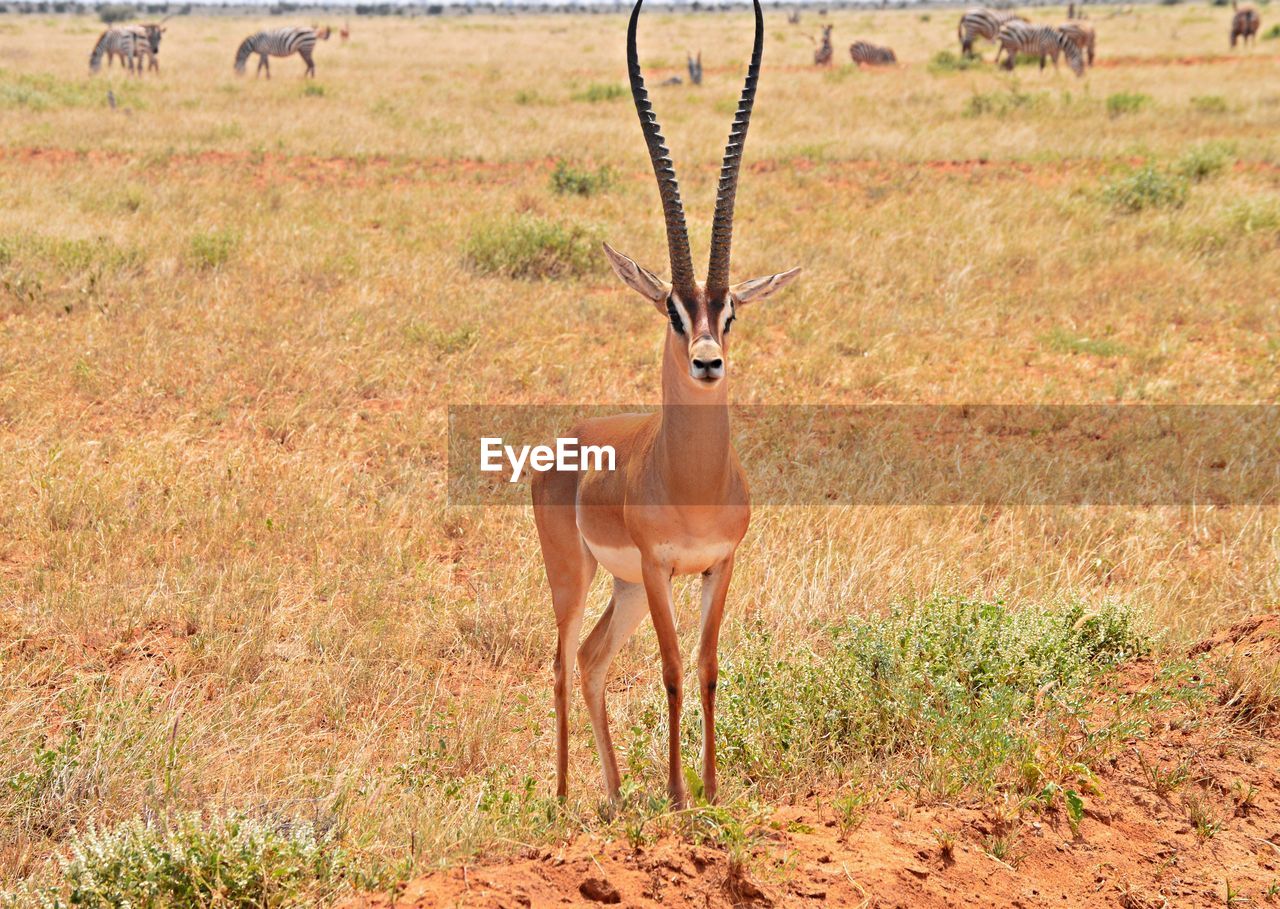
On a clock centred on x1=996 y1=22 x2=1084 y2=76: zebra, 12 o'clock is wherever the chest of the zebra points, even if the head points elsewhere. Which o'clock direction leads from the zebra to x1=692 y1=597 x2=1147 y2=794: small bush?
The small bush is roughly at 3 o'clock from the zebra.

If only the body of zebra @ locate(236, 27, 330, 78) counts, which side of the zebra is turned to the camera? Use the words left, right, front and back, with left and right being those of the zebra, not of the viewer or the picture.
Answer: left

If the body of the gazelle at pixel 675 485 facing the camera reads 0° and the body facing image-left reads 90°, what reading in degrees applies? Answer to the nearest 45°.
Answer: approximately 315°

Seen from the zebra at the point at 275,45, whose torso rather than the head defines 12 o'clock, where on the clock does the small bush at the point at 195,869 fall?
The small bush is roughly at 9 o'clock from the zebra.

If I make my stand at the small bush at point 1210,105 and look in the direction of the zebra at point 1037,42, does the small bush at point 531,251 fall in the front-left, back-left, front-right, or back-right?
back-left

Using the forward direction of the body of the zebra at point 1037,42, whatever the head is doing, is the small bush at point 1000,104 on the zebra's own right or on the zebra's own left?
on the zebra's own right

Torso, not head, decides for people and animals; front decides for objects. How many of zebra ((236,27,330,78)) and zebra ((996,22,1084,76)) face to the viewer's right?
1

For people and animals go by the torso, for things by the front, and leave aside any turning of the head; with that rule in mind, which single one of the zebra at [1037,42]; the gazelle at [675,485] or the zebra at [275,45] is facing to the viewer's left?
the zebra at [275,45]

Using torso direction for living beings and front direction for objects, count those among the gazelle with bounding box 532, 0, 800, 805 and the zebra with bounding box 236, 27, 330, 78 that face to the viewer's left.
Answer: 1

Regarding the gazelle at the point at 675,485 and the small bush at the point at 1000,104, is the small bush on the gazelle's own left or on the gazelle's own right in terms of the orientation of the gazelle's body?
on the gazelle's own left

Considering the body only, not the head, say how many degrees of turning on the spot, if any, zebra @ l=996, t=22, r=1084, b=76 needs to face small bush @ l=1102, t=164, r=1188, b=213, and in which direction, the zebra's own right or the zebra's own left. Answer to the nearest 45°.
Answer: approximately 90° to the zebra's own right

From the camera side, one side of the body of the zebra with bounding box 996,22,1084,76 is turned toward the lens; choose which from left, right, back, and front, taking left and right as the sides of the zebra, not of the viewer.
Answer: right

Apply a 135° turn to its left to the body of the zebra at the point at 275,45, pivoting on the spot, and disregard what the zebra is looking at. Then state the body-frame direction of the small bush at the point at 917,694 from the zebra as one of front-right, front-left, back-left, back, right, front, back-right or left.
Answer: front-right

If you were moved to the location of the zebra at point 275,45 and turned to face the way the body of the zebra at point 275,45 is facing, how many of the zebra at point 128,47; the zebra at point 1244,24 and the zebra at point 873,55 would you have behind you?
2
